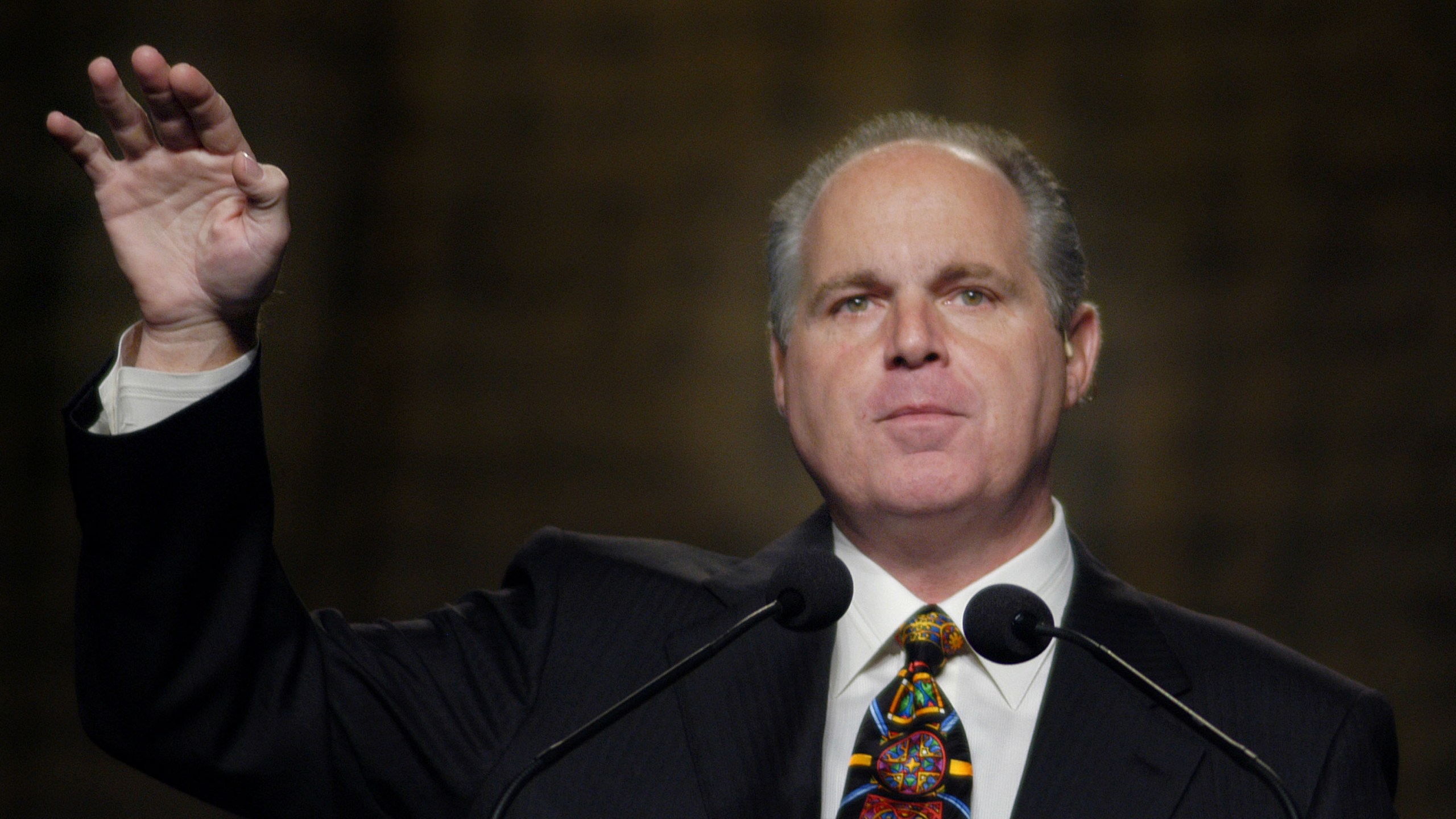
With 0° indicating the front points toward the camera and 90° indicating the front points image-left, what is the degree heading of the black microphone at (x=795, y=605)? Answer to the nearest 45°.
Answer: approximately 225°

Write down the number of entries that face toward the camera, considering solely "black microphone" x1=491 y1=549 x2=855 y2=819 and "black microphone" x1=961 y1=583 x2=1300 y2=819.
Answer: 0

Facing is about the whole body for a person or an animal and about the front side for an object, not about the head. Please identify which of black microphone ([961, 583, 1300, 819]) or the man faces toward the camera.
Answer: the man

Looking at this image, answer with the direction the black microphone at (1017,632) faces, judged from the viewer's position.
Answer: facing away from the viewer and to the left of the viewer

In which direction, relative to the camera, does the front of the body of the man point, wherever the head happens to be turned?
toward the camera

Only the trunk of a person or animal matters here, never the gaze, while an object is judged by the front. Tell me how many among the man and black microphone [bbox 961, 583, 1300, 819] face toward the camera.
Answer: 1

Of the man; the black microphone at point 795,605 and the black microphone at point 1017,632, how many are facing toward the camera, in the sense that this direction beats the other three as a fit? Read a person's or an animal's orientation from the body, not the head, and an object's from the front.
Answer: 1
